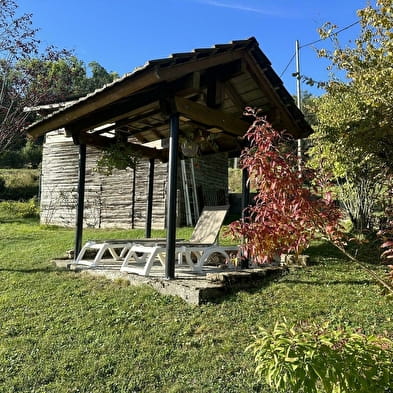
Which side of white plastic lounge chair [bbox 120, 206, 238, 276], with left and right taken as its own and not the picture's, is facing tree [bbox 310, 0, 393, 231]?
back

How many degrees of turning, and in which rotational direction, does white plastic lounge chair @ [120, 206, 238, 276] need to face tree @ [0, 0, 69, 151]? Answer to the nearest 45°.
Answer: approximately 90° to its right

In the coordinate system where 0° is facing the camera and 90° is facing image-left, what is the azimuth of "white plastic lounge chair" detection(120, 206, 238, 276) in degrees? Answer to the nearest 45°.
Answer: approximately 45°

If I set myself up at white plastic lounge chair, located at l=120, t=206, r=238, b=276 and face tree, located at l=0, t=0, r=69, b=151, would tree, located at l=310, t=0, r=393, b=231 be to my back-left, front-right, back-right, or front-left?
back-right
